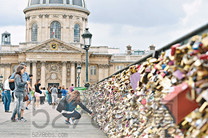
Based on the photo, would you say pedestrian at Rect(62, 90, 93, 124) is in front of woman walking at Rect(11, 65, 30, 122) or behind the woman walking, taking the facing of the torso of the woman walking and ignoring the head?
in front

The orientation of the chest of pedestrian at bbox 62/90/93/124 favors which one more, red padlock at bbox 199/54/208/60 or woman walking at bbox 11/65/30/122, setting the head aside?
the red padlock

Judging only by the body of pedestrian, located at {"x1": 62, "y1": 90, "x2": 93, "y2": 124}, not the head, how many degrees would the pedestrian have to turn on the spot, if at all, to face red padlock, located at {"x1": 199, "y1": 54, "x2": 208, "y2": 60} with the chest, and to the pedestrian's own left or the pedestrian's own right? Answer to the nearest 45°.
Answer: approximately 90° to the pedestrian's own right

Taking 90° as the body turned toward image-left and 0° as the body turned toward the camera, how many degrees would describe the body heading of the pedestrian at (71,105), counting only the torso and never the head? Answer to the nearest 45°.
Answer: approximately 270°

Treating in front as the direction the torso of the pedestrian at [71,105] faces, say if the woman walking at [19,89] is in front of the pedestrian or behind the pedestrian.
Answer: behind

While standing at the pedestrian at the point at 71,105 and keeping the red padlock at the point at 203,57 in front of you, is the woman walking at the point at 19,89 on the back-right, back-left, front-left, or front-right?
back-right
